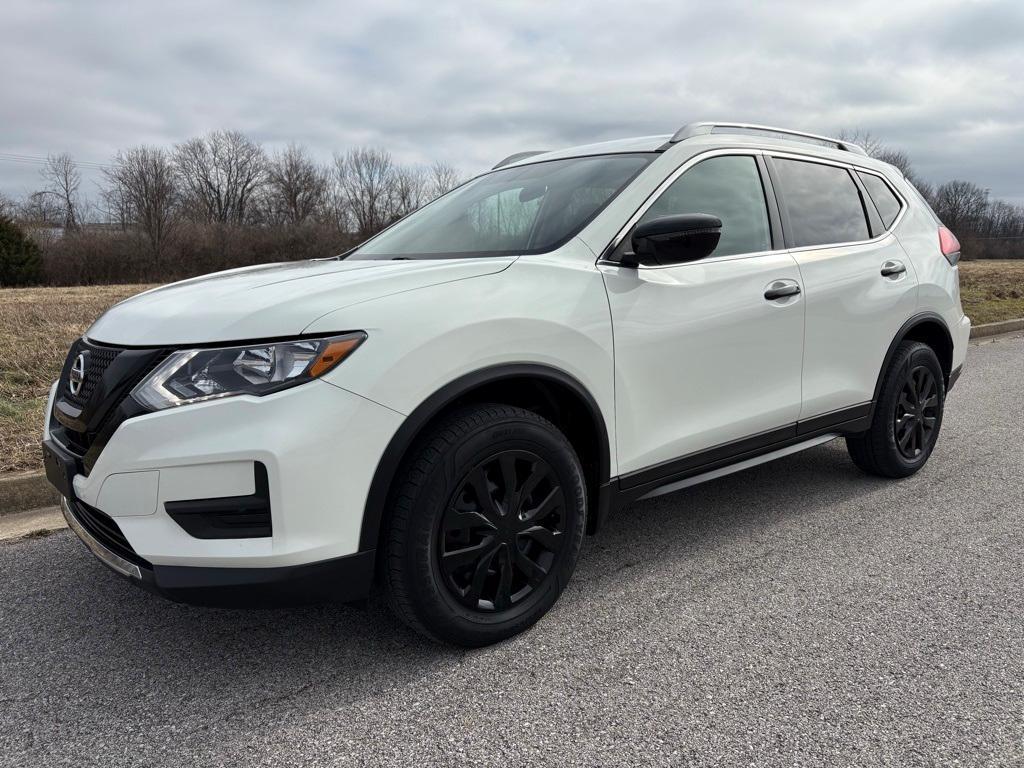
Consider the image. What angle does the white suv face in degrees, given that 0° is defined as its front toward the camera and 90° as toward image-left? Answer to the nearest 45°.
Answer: approximately 45°
